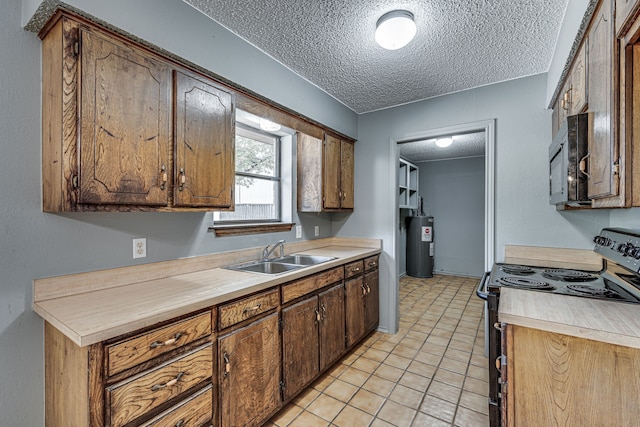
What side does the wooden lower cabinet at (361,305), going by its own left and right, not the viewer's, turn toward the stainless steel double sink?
right

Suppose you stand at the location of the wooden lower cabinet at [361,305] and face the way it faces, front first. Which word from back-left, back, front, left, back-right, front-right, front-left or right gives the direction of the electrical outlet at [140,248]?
right

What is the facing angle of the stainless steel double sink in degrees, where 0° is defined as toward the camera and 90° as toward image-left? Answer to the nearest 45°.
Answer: approximately 315°

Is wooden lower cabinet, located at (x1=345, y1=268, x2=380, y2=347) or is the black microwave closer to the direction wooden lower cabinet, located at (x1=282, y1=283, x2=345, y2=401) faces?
the black microwave

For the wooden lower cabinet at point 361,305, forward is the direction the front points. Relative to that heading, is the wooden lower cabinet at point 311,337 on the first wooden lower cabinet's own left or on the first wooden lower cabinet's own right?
on the first wooden lower cabinet's own right

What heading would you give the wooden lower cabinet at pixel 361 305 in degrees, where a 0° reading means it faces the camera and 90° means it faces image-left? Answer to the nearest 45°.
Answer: approximately 315°

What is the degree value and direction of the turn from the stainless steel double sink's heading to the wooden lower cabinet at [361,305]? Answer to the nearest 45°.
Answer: approximately 45° to its left

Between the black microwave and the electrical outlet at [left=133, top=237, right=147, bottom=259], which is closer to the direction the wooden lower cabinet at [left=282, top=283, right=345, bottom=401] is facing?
the black microwave

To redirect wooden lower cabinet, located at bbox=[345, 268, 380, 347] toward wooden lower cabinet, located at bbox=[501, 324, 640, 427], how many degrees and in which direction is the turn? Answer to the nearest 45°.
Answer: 0° — it already faces it
